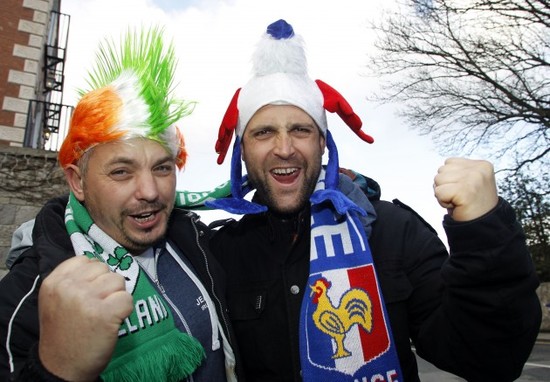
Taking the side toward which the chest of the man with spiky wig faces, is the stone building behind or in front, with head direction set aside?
behind

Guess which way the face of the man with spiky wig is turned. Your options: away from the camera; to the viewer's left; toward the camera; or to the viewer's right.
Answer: toward the camera

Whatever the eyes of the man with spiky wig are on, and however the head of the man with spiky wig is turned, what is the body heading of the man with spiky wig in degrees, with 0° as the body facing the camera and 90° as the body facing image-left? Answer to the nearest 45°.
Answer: approximately 315°
